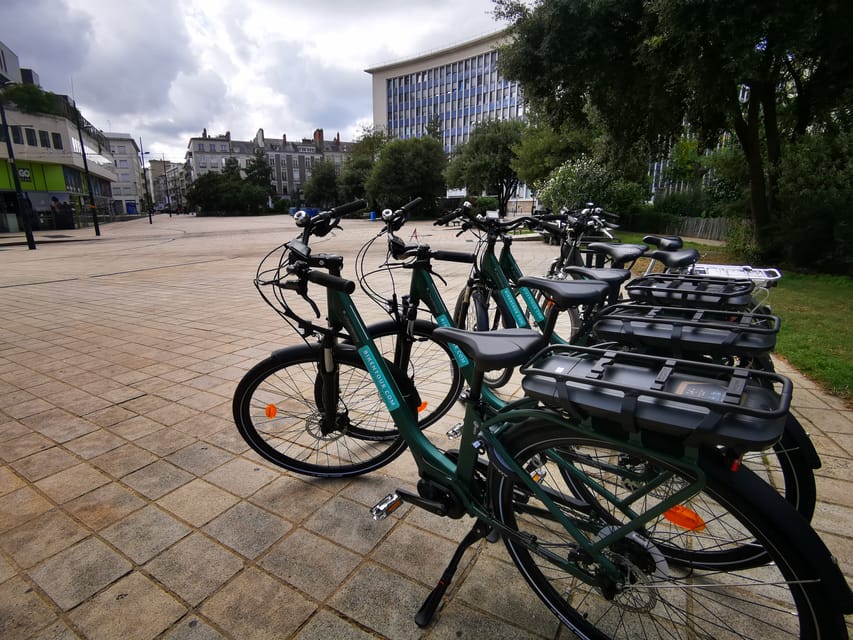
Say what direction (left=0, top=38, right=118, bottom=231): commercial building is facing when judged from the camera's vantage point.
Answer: facing the viewer and to the right of the viewer

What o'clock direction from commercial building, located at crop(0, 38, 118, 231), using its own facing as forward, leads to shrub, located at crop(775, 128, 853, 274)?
The shrub is roughly at 1 o'clock from the commercial building.

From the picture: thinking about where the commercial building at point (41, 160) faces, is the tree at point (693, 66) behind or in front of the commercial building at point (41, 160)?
in front

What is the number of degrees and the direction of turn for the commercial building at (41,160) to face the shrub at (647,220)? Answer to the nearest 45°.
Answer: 0° — it already faces it

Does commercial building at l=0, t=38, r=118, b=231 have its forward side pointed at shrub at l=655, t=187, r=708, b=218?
yes

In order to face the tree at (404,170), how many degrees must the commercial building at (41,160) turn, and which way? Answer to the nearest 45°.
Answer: approximately 45° to its left

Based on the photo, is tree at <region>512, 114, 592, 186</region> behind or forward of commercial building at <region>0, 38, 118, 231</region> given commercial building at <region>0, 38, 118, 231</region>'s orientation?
forward

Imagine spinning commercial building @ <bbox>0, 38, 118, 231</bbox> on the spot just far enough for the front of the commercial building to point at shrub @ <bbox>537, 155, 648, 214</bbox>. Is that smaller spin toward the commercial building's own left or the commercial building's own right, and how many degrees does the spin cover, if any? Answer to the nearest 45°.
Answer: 0° — it already faces it
